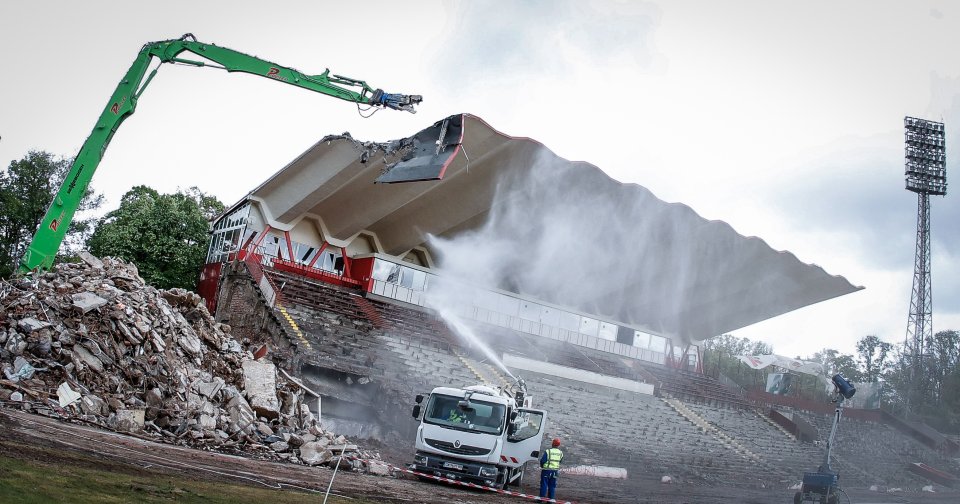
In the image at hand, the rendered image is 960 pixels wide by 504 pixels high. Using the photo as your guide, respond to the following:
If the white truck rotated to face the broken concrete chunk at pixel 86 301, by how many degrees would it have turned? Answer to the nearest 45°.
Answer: approximately 90° to its right

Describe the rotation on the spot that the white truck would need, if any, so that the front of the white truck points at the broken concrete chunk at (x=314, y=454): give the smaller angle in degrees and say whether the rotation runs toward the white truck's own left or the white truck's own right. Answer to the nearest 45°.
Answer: approximately 90° to the white truck's own right

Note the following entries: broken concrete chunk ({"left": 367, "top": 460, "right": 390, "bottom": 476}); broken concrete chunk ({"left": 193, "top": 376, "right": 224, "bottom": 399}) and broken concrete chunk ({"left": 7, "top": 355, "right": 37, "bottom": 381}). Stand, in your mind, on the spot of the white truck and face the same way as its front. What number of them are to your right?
3

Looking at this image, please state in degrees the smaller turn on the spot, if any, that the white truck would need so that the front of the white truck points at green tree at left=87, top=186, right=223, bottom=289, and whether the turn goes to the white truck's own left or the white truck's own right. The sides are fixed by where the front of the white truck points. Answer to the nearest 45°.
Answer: approximately 135° to the white truck's own right

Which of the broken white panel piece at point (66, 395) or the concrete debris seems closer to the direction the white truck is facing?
the broken white panel piece

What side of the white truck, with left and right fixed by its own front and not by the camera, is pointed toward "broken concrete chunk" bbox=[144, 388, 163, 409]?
right

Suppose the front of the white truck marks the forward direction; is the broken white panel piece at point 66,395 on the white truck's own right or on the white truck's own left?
on the white truck's own right

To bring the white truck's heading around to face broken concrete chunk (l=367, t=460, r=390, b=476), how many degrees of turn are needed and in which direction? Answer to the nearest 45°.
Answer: approximately 90° to its right

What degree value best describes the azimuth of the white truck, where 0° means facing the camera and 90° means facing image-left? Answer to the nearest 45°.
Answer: approximately 0°

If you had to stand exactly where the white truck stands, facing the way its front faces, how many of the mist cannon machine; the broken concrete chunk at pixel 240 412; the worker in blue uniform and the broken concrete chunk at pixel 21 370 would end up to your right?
2

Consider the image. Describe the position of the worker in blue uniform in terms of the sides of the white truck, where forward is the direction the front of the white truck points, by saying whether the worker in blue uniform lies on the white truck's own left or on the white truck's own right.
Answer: on the white truck's own left

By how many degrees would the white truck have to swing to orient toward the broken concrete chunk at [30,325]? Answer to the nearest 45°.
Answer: approximately 90° to its right

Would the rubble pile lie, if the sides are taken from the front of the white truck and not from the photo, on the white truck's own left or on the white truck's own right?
on the white truck's own right
